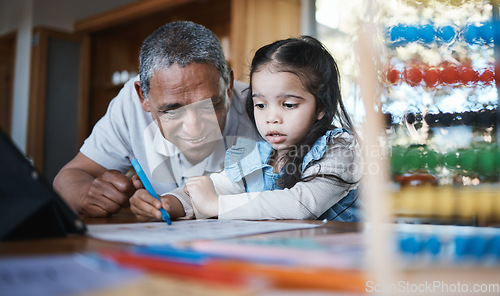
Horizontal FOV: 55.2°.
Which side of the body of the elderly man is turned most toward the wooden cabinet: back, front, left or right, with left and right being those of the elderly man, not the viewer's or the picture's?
back

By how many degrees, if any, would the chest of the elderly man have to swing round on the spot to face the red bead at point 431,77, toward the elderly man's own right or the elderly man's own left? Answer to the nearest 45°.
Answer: approximately 45° to the elderly man's own left

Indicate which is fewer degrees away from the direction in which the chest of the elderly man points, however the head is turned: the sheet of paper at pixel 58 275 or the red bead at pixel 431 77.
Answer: the sheet of paper

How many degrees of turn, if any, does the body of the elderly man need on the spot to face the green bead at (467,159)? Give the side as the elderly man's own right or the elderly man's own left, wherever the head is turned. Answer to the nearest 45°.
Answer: approximately 45° to the elderly man's own left

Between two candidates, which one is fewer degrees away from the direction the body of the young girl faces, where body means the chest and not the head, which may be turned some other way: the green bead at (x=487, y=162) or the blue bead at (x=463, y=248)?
the blue bead

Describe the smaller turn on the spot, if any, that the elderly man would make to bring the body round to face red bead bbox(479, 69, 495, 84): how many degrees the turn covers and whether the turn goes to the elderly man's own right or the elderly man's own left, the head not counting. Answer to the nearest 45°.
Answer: approximately 45° to the elderly man's own left

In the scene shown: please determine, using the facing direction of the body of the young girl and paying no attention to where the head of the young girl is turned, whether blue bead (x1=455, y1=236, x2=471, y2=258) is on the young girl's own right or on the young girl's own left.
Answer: on the young girl's own left

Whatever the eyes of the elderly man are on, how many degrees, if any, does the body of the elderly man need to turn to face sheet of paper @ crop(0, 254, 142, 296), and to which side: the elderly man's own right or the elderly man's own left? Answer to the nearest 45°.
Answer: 0° — they already face it

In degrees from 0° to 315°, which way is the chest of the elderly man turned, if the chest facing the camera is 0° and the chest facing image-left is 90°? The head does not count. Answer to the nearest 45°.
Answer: approximately 0°

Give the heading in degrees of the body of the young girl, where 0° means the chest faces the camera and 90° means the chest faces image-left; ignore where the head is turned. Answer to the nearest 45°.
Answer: approximately 45°
